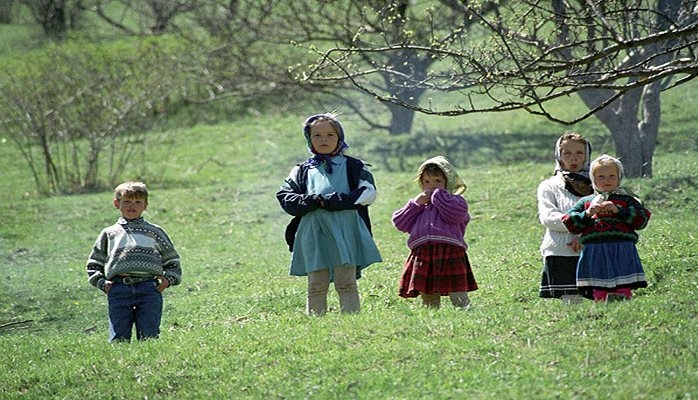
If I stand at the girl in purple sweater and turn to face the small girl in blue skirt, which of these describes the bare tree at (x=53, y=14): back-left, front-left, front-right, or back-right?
back-left

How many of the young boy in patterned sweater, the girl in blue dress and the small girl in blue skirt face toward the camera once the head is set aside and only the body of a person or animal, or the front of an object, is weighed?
3

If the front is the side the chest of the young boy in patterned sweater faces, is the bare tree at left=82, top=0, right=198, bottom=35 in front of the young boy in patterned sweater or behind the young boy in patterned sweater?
behind

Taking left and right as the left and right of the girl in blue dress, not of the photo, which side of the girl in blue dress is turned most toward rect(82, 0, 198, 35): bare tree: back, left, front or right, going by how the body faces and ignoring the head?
back

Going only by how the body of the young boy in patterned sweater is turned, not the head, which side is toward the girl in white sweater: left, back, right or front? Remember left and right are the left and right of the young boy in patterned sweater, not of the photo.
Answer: left

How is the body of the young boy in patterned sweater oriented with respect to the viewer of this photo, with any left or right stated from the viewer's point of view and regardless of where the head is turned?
facing the viewer

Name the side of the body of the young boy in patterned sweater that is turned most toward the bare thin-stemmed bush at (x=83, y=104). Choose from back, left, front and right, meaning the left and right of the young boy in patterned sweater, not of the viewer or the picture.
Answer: back

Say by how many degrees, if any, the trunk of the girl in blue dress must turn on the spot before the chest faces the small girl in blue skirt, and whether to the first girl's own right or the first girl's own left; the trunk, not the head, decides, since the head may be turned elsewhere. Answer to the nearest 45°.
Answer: approximately 90° to the first girl's own left

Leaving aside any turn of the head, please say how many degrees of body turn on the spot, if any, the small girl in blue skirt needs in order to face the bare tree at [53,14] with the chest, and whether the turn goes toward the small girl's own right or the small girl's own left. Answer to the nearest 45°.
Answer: approximately 135° to the small girl's own right
